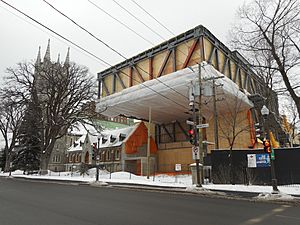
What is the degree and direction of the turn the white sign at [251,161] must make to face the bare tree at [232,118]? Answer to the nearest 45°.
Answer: approximately 180°

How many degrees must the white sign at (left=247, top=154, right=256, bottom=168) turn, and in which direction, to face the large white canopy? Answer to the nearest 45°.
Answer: approximately 135° to its right

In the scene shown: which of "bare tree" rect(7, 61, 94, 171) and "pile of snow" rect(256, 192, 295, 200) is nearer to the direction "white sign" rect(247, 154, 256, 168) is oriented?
the pile of snow

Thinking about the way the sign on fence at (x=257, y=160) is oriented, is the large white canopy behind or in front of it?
behind

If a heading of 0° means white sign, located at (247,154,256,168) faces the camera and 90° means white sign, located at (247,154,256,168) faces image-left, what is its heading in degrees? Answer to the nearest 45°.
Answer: approximately 0°

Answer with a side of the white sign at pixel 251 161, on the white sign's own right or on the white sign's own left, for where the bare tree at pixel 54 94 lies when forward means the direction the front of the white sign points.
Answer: on the white sign's own right

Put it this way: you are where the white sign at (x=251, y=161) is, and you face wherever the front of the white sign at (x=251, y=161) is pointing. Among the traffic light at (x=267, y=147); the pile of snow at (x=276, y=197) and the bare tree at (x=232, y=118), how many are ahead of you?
2

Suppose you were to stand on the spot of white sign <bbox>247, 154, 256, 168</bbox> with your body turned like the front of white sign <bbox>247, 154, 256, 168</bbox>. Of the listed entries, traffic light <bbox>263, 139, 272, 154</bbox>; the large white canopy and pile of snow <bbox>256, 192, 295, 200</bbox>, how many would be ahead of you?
2

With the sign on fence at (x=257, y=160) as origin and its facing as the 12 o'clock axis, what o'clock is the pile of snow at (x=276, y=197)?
The pile of snow is roughly at 12 o'clock from the sign on fence.

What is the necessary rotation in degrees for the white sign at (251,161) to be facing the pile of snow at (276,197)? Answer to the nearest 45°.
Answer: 0° — it already faces it
